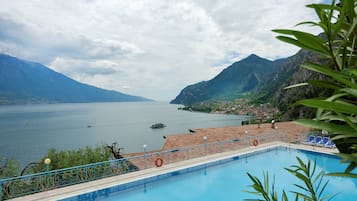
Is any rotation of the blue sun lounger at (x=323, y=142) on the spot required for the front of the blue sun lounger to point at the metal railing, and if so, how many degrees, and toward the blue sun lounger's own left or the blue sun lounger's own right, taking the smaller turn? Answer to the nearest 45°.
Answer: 0° — it already faces it

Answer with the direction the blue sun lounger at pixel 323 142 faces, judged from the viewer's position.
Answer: facing the viewer and to the left of the viewer

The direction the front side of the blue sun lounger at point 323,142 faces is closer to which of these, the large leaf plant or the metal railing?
the metal railing

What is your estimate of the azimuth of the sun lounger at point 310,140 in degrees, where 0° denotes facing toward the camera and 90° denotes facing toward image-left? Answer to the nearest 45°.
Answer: approximately 45°

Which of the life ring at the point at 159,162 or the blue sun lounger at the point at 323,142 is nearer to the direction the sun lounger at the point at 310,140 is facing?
the life ring

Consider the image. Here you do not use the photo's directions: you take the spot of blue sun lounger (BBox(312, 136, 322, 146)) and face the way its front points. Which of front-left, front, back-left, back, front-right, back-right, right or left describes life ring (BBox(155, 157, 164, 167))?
front

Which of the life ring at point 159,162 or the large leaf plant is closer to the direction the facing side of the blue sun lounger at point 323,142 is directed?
the life ring

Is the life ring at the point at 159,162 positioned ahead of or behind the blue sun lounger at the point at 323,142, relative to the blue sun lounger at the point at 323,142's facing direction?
ahead

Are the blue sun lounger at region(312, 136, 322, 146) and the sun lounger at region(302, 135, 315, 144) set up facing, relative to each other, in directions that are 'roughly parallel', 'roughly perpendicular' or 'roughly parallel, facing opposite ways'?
roughly parallel

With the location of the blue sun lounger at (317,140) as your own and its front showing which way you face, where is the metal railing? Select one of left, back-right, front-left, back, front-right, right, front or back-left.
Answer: front

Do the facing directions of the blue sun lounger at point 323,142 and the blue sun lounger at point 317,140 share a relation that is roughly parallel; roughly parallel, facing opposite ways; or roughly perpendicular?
roughly parallel

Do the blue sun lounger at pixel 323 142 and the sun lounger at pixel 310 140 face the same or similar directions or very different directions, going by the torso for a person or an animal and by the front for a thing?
same or similar directions
